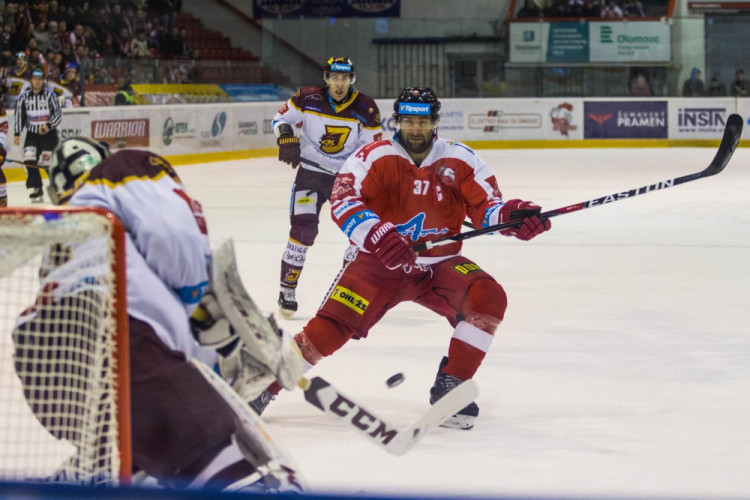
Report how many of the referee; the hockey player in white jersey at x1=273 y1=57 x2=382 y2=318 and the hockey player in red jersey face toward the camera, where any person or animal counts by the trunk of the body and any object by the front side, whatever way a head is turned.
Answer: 3

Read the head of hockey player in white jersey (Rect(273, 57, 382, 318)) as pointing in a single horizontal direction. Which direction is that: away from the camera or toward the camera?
toward the camera

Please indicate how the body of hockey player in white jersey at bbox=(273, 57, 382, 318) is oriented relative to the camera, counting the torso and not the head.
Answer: toward the camera

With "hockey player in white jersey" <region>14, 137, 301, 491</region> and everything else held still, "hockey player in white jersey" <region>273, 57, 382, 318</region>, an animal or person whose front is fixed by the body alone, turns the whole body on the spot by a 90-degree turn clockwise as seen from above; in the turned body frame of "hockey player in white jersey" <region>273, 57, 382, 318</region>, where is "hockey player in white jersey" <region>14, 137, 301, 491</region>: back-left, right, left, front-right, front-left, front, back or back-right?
left

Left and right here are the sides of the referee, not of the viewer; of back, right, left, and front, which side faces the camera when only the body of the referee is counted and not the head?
front

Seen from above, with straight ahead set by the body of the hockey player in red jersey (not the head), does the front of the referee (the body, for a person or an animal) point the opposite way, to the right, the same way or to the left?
the same way

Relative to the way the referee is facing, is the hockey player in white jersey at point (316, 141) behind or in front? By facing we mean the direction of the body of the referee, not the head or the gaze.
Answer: in front

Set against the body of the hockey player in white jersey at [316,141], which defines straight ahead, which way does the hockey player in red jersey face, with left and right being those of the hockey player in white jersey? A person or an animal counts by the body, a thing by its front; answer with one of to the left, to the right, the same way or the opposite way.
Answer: the same way

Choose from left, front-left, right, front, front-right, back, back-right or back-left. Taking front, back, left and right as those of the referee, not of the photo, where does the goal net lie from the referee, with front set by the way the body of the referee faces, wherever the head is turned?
front

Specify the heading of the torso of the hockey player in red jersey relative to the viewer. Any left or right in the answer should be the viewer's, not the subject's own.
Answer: facing the viewer

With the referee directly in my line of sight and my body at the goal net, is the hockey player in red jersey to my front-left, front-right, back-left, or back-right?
front-right

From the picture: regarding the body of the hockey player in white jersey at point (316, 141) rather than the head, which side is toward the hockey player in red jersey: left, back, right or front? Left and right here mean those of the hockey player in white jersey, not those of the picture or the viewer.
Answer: front

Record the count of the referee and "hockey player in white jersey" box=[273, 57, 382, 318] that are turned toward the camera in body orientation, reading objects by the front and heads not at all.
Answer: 2
